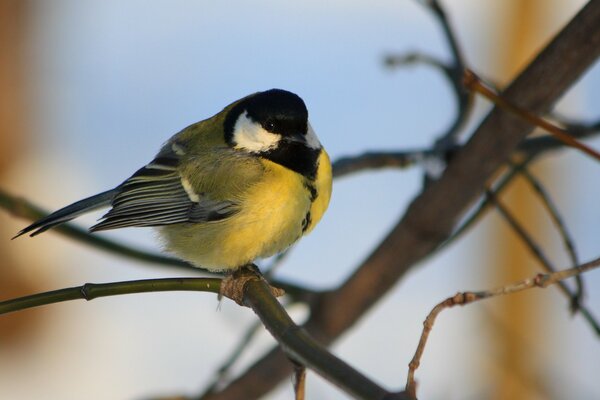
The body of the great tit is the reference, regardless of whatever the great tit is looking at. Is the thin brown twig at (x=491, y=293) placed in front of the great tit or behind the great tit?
in front

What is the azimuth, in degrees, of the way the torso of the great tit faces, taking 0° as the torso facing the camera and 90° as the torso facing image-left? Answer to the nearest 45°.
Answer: approximately 315°

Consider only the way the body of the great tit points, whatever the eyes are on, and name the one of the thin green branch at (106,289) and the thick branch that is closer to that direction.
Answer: the thick branch

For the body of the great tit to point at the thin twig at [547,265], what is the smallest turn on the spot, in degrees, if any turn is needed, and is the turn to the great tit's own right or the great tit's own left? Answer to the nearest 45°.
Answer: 0° — it already faces it

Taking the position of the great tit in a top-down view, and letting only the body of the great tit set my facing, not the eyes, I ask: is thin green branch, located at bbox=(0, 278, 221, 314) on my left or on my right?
on my right
